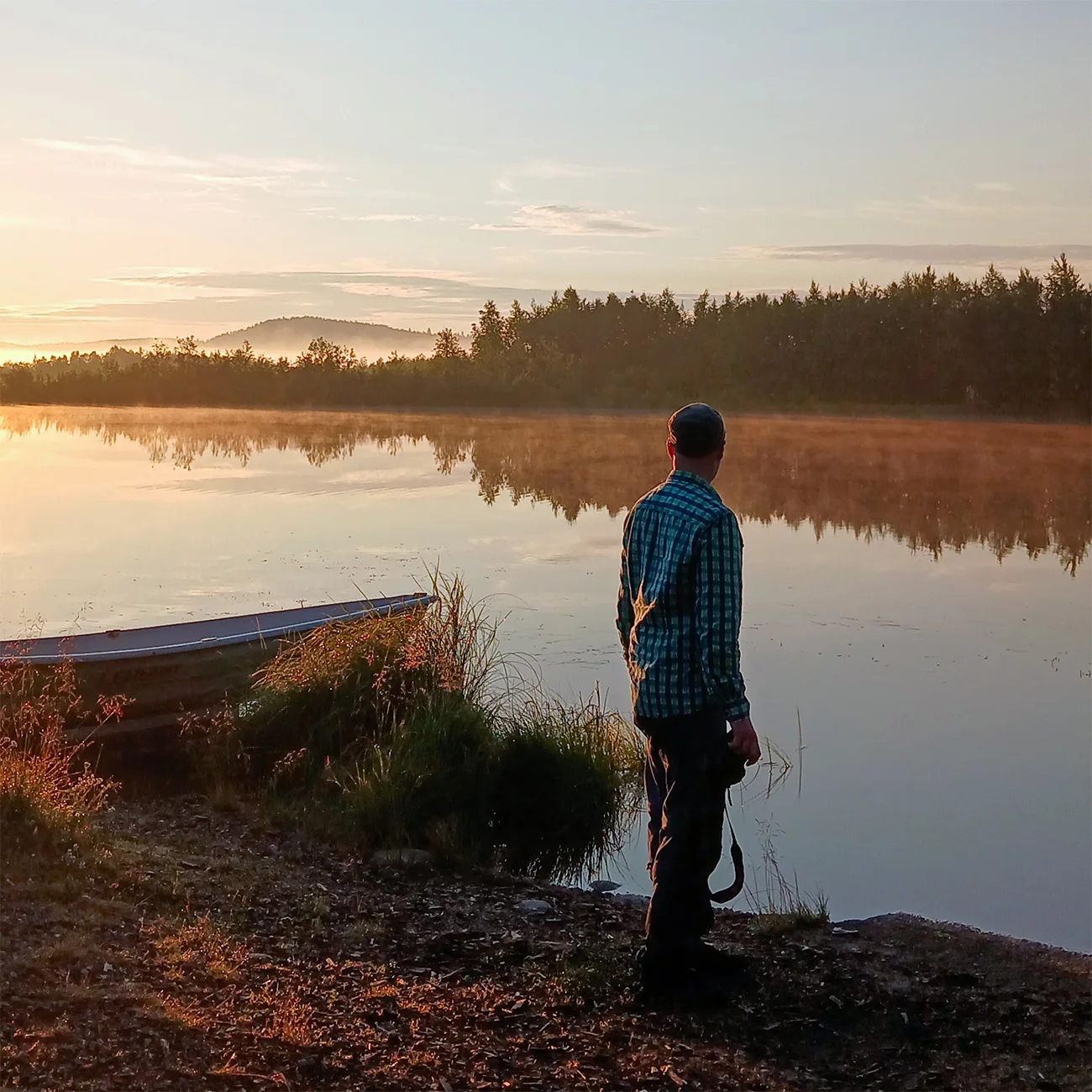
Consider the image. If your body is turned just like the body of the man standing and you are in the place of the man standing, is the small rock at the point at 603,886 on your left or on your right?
on your left

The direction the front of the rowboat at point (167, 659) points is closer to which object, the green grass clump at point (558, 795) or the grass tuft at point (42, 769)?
the green grass clump

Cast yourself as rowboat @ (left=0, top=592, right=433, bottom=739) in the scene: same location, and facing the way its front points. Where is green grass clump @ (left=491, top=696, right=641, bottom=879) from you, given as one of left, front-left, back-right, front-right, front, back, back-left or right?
front-right

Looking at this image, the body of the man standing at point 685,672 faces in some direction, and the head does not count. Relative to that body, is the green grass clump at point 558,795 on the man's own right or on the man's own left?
on the man's own left

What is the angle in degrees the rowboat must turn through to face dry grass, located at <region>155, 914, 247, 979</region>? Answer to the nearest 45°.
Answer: approximately 90° to its right

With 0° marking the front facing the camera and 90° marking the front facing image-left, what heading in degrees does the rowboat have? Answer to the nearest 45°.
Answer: approximately 270°

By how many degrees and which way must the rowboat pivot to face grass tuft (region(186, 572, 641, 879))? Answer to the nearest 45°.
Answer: approximately 45° to its right

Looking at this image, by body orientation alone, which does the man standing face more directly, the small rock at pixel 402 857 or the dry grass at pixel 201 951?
the small rock

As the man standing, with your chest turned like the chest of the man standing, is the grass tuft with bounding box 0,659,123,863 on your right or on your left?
on your left

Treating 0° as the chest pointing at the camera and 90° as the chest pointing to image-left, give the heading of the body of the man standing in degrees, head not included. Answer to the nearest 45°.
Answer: approximately 225°

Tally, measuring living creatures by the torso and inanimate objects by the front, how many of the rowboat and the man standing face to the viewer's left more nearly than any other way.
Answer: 0

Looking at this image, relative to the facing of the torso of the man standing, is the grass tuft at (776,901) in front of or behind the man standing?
in front
